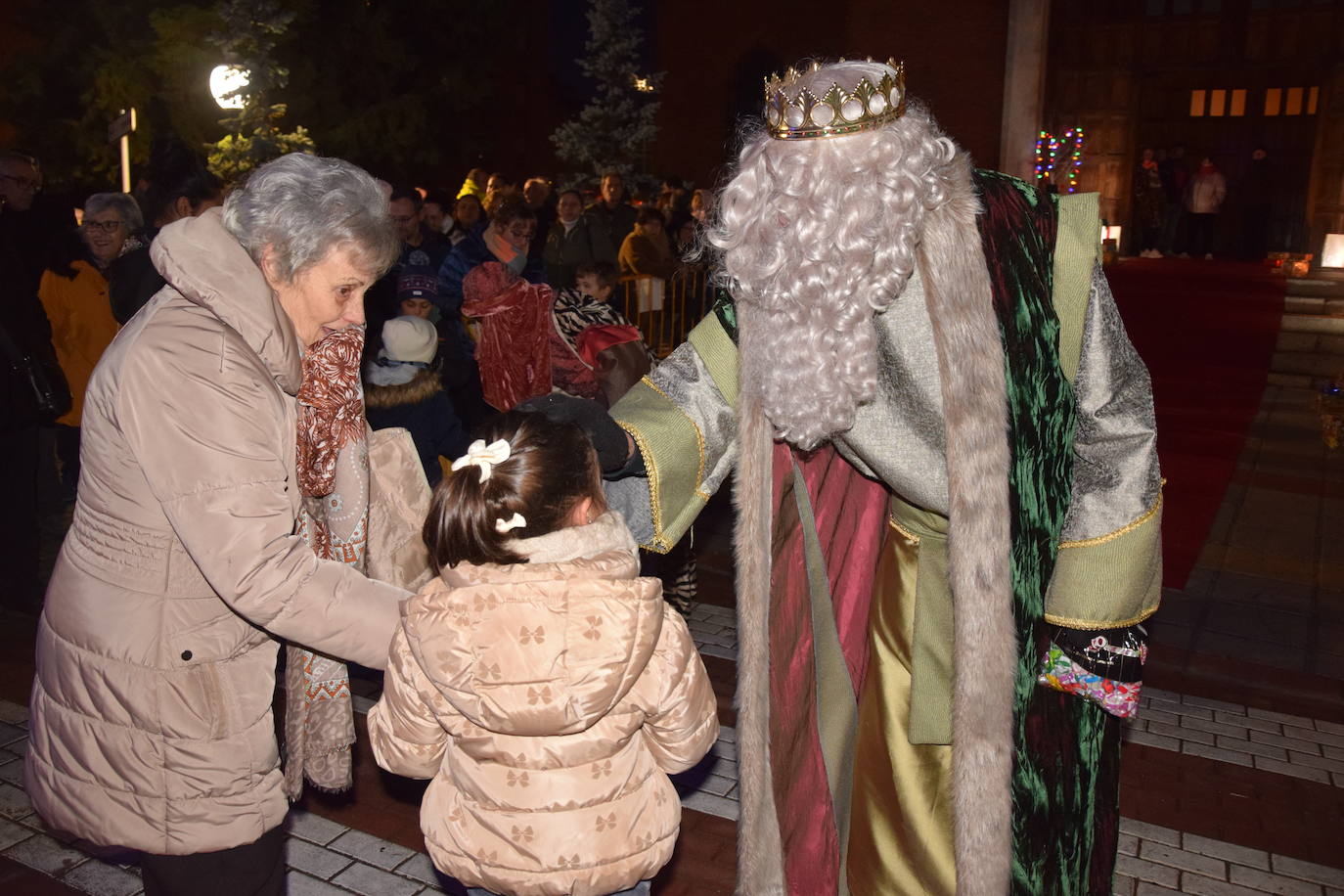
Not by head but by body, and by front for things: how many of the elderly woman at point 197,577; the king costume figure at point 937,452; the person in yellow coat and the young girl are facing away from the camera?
1

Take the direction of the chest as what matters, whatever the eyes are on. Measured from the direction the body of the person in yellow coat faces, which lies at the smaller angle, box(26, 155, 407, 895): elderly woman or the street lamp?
the elderly woman

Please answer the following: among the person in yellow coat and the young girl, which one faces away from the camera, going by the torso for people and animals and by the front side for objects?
the young girl

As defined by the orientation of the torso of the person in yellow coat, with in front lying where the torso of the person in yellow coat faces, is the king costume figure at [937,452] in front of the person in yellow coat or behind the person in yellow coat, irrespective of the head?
in front

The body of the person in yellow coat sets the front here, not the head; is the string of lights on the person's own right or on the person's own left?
on the person's own left

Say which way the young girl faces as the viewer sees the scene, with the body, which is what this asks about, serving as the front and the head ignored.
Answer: away from the camera

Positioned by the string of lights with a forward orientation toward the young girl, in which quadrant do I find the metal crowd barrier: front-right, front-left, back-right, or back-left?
front-right

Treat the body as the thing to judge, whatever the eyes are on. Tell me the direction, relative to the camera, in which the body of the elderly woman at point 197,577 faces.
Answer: to the viewer's right

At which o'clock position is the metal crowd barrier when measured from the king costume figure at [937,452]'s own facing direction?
The metal crowd barrier is roughly at 4 o'clock from the king costume figure.

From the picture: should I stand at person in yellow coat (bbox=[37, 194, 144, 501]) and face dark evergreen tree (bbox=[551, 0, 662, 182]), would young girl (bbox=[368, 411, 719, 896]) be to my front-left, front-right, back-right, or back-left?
back-right

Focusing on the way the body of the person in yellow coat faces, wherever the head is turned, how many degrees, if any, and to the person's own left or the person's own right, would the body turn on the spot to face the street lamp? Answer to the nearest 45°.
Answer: approximately 135° to the person's own left

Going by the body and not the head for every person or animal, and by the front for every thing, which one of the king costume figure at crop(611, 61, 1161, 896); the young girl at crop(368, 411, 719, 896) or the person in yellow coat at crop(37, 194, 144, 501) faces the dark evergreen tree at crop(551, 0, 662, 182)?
the young girl

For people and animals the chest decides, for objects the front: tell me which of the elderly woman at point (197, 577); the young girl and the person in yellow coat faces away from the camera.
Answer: the young girl

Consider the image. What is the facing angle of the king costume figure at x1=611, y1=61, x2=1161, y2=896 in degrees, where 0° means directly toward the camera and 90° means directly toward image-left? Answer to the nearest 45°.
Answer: approximately 45°

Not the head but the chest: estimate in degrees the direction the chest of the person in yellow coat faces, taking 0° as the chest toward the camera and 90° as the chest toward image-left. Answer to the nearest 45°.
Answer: approximately 315°

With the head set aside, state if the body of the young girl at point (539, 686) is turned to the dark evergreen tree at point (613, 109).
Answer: yes

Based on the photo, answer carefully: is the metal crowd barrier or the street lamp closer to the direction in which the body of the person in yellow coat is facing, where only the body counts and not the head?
the metal crowd barrier

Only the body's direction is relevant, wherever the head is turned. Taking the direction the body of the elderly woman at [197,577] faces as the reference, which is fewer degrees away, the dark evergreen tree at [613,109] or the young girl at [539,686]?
the young girl

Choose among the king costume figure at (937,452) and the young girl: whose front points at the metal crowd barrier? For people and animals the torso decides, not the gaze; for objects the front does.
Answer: the young girl

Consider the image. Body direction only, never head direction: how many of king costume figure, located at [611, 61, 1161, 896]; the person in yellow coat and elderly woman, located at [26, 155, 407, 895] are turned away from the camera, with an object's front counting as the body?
0

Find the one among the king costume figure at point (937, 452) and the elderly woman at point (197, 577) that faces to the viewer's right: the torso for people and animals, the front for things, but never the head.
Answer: the elderly woman
